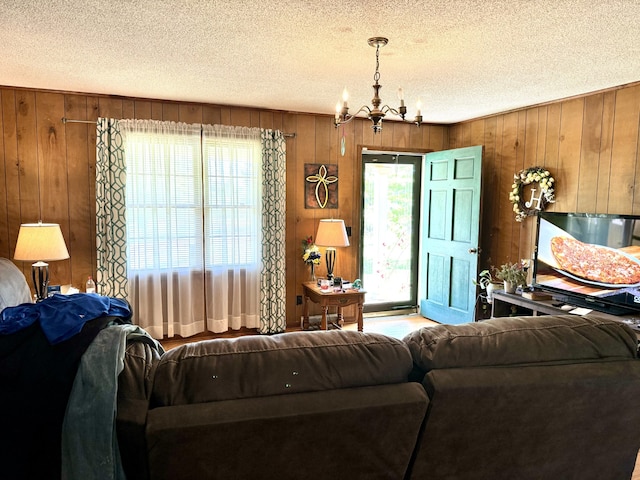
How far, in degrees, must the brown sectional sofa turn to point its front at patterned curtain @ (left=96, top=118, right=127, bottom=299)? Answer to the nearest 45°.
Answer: approximately 45° to its left

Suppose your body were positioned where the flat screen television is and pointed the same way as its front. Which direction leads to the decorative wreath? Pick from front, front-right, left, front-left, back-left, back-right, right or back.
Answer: right

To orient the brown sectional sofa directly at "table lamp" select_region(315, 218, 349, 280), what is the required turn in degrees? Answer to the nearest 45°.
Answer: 0° — it already faces it

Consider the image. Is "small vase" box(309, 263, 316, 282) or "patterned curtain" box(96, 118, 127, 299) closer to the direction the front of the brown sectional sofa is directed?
the small vase

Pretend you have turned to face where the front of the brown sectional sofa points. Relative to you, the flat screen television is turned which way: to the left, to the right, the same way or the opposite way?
to the left

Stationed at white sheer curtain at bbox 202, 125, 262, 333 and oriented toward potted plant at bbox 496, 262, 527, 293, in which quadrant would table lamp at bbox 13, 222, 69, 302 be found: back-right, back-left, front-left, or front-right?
back-right

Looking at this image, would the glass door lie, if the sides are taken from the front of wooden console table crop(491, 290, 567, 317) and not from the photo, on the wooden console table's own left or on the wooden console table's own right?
on the wooden console table's own right

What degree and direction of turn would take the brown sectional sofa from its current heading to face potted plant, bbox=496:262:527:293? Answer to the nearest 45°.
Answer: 0° — it already faces it

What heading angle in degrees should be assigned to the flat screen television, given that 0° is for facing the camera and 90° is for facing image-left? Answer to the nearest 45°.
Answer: approximately 45°

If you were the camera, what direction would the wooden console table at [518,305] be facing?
facing the viewer and to the left of the viewer

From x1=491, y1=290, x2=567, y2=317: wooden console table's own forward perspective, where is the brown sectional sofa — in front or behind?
in front

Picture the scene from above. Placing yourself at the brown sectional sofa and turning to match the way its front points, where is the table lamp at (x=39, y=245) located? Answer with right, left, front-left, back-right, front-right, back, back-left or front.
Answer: front-left

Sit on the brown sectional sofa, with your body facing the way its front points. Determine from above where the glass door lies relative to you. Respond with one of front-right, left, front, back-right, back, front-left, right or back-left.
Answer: front

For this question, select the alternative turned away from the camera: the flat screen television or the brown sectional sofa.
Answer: the brown sectional sofa

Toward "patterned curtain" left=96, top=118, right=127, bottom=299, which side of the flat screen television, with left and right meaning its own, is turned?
front

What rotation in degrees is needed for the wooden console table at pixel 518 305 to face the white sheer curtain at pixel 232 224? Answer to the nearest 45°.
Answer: approximately 45° to its right

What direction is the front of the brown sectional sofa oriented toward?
away from the camera
